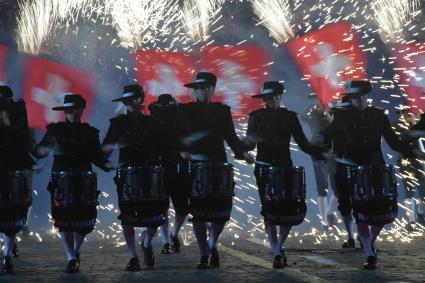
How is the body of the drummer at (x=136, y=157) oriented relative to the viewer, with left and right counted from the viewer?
facing the viewer

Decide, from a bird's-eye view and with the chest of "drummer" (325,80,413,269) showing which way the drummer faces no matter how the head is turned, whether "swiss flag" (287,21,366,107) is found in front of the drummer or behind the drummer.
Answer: behind

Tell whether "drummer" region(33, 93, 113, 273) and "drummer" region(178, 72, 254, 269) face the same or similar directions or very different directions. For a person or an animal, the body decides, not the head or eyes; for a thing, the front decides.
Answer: same or similar directions

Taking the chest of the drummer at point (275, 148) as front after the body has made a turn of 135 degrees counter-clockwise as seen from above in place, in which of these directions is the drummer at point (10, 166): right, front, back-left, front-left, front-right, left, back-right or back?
back-left

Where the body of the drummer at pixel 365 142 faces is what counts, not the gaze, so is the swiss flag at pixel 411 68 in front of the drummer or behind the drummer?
behind

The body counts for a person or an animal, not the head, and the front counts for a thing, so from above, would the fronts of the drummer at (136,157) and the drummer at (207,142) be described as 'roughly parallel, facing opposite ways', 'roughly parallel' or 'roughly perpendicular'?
roughly parallel

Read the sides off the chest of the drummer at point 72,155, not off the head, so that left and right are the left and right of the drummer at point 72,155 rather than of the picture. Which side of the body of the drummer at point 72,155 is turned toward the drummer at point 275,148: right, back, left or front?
left

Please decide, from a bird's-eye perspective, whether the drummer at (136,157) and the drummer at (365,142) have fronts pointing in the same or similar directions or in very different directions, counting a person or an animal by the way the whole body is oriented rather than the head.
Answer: same or similar directions

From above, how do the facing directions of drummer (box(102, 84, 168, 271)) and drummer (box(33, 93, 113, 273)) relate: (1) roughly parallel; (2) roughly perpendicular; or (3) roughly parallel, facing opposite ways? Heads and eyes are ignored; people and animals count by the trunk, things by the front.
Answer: roughly parallel

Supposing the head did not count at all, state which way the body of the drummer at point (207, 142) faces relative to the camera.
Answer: toward the camera

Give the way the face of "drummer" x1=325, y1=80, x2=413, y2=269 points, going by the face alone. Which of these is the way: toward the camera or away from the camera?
toward the camera

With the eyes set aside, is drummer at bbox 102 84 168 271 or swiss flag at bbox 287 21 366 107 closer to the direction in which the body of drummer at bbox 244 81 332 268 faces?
the drummer

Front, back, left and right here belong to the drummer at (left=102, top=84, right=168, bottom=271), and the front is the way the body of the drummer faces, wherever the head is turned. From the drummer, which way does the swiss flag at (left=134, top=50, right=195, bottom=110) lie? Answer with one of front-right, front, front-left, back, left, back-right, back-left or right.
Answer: back

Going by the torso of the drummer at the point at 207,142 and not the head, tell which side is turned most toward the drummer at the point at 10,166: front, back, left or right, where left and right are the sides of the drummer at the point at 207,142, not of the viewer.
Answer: right
